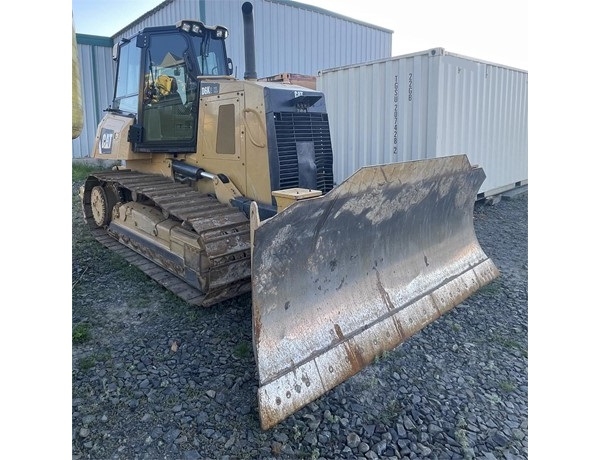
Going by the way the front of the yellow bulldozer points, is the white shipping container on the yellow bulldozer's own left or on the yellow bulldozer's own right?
on the yellow bulldozer's own left

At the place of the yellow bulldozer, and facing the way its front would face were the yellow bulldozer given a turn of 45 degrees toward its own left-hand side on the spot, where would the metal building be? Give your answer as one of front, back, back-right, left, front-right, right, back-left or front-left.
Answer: left

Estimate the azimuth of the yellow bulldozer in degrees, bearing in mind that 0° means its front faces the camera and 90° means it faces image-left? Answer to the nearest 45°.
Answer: approximately 315°
